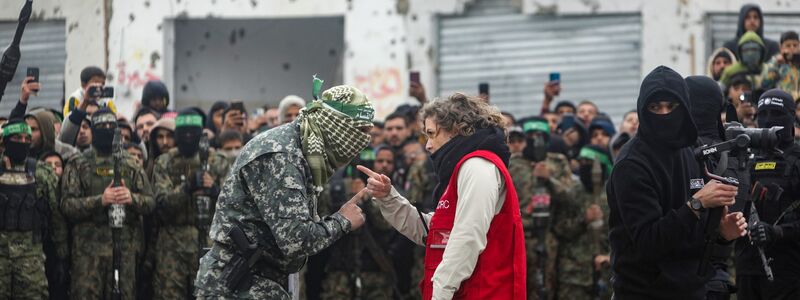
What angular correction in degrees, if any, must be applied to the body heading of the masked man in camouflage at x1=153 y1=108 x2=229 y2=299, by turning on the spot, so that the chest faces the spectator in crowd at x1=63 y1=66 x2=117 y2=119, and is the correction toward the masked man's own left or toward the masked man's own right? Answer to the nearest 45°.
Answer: approximately 135° to the masked man's own right

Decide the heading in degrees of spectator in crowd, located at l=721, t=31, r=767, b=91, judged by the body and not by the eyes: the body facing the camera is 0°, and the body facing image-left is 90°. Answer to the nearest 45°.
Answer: approximately 0°

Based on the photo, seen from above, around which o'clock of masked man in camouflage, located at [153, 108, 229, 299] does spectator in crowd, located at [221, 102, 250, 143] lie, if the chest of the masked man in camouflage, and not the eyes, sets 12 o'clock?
The spectator in crowd is roughly at 7 o'clock from the masked man in camouflage.

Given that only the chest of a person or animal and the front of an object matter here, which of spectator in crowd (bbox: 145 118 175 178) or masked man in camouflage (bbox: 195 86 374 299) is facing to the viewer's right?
the masked man in camouflage

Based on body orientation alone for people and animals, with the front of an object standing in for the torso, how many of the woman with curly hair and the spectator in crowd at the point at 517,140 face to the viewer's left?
1

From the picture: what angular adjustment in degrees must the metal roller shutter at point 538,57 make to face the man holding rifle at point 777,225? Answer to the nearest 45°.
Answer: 0° — it already faces them

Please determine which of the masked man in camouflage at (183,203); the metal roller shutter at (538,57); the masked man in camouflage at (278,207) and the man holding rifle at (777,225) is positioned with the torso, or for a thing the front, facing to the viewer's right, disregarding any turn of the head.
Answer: the masked man in camouflage at (278,207)

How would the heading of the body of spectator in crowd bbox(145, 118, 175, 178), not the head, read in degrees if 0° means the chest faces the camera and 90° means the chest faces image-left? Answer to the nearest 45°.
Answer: approximately 0°

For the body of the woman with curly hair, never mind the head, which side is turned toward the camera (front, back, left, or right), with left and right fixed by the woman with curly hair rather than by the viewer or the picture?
left

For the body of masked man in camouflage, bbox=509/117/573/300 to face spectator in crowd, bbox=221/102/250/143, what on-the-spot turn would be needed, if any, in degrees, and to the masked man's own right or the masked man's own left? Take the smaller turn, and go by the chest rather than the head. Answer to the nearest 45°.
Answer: approximately 90° to the masked man's own right
